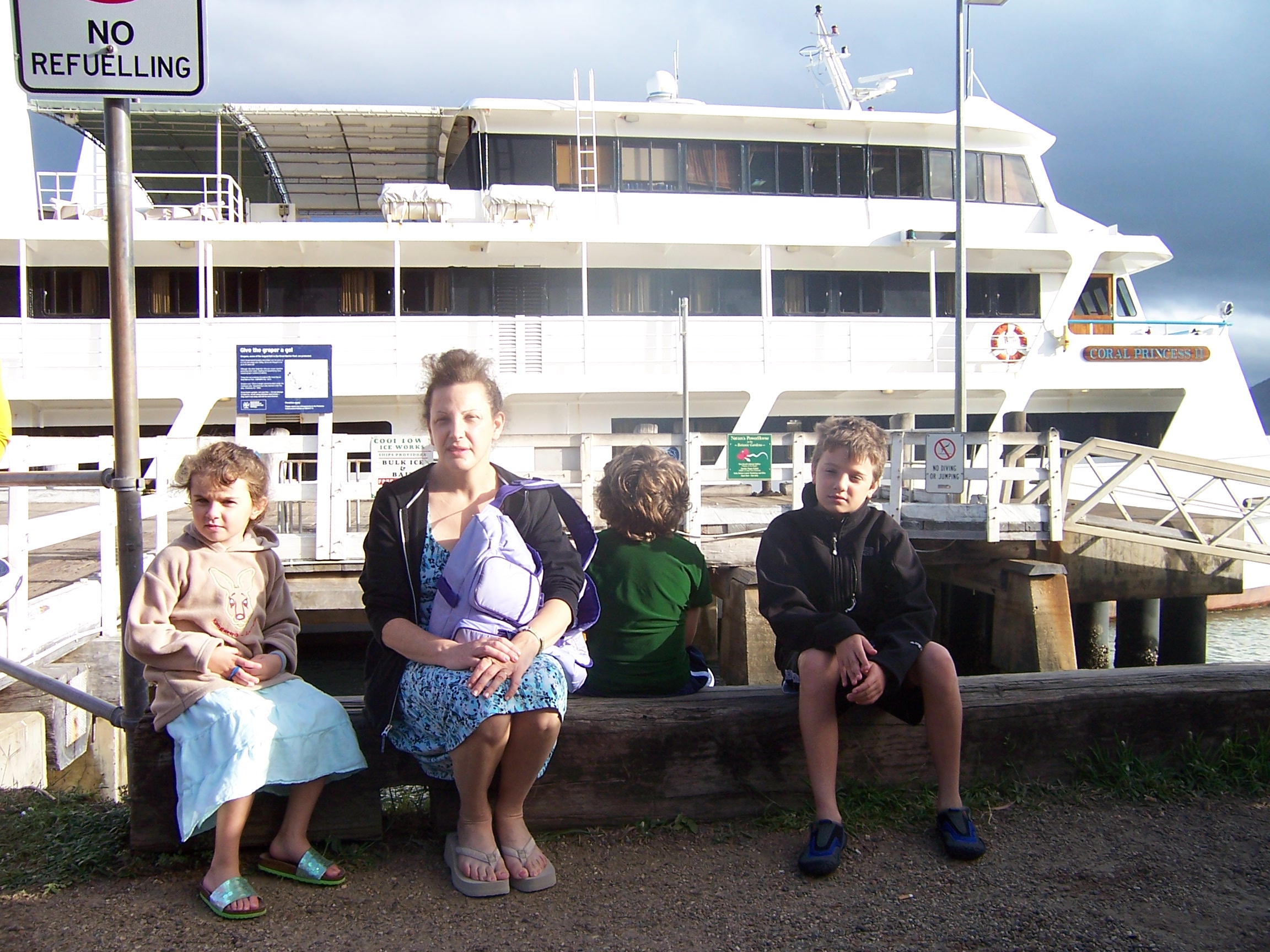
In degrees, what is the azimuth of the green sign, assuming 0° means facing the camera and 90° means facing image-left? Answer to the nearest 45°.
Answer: approximately 0°

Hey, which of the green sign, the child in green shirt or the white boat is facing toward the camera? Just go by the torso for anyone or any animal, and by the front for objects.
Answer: the green sign

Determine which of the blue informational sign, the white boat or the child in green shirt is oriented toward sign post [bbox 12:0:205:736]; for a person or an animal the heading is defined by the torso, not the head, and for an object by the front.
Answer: the blue informational sign

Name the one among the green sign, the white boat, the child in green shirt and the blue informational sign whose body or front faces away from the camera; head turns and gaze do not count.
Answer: the child in green shirt

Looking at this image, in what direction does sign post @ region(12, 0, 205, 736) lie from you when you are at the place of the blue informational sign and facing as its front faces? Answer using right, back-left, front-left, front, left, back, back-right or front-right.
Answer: front

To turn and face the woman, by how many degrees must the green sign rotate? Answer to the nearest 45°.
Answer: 0° — it already faces them

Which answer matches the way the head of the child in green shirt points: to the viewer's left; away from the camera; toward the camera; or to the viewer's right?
away from the camera

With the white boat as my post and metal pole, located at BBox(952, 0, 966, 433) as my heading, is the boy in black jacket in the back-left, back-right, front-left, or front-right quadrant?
front-right

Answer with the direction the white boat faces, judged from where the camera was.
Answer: facing to the right of the viewer

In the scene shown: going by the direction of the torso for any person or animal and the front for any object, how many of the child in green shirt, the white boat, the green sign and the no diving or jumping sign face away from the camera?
1

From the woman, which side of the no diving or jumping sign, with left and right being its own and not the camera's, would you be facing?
front

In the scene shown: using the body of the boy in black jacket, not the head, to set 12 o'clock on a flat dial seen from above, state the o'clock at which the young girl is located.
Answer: The young girl is roughly at 2 o'clock from the boy in black jacket.

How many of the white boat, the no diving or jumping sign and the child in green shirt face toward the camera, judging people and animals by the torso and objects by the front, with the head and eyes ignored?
1

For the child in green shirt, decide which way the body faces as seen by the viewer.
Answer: away from the camera

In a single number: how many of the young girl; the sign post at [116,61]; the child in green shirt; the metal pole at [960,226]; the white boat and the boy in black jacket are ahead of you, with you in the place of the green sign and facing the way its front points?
4

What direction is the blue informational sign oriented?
toward the camera

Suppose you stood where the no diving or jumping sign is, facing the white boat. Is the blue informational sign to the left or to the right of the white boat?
left
